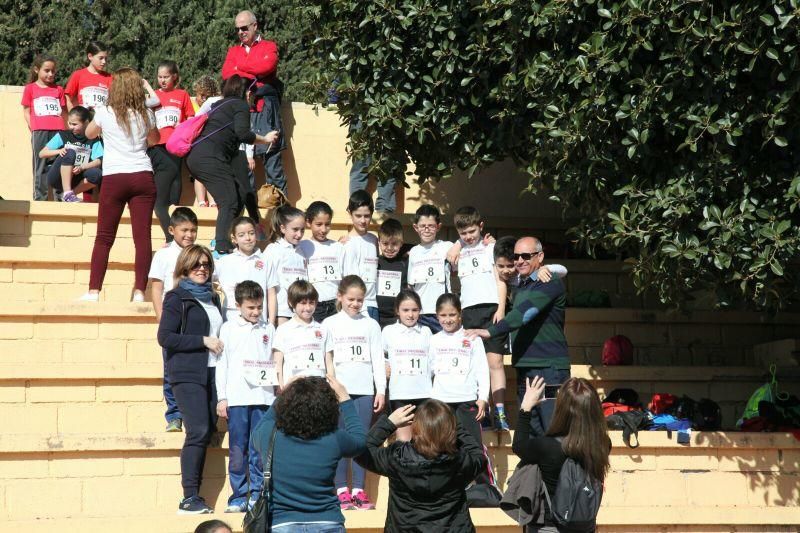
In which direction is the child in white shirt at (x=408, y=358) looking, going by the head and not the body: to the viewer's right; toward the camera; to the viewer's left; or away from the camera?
toward the camera

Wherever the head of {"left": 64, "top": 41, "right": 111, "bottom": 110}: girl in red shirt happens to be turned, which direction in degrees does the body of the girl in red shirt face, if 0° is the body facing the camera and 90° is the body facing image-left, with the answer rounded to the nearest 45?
approximately 315°

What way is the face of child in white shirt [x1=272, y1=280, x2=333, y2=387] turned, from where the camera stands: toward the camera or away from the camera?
toward the camera

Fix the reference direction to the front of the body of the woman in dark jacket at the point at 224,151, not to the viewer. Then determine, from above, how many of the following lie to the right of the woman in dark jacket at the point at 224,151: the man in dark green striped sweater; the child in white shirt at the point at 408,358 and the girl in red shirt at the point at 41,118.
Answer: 2

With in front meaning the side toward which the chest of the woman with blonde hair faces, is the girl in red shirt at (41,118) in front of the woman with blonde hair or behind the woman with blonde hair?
in front

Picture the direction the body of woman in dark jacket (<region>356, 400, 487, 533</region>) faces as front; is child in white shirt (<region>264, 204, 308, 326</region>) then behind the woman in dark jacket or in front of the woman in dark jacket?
in front

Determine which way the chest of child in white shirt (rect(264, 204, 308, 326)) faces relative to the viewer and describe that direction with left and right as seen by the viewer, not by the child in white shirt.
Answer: facing the viewer and to the right of the viewer

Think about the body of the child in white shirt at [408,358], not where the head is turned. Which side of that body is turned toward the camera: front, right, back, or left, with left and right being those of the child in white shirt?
front

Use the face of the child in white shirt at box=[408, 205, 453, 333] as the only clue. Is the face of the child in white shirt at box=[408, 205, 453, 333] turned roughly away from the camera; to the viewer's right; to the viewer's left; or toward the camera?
toward the camera

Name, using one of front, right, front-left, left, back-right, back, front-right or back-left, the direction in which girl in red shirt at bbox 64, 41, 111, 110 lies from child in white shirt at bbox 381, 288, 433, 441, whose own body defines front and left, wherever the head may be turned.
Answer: back-right

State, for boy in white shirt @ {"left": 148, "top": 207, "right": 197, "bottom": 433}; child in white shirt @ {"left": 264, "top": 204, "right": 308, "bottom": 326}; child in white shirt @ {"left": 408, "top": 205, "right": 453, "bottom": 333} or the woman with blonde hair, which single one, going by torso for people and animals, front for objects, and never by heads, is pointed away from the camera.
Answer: the woman with blonde hair

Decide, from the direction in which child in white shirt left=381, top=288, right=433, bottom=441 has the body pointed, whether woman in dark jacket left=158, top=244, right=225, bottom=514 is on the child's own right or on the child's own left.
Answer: on the child's own right

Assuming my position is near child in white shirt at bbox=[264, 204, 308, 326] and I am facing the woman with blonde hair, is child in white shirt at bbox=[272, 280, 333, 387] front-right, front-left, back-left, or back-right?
back-left
